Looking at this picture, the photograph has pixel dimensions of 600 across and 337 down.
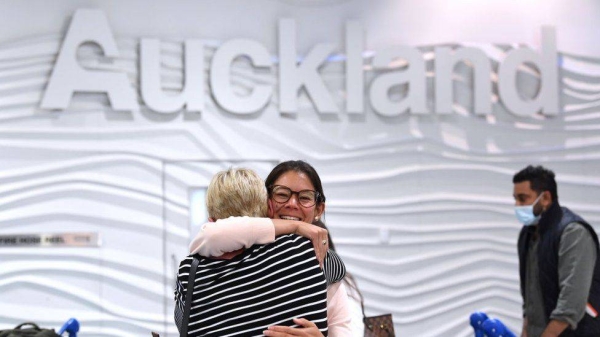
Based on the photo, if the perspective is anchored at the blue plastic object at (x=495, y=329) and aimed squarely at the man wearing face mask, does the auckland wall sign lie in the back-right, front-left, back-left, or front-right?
front-left

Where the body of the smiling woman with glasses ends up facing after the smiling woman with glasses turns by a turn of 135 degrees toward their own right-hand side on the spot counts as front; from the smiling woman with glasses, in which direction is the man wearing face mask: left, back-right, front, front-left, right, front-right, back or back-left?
right

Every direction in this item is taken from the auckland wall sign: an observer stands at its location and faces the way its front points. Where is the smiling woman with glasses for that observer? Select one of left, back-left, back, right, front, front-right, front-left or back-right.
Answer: front

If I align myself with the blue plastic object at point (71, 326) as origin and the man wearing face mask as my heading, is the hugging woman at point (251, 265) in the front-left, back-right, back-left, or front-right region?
front-right

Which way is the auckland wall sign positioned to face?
toward the camera

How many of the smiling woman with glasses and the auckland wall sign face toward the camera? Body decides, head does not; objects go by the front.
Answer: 2

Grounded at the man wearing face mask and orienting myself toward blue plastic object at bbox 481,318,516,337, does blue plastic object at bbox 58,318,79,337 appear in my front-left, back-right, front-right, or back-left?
front-right

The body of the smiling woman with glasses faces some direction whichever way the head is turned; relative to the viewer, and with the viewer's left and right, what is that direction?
facing the viewer

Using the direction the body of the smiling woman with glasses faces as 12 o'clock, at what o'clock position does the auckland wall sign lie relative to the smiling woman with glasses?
The auckland wall sign is roughly at 6 o'clock from the smiling woman with glasses.

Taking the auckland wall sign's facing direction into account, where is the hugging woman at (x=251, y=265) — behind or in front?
in front

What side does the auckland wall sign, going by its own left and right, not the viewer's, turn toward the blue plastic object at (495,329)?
front
